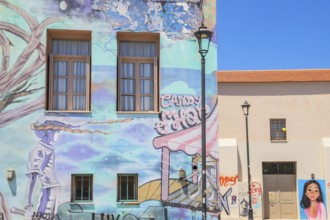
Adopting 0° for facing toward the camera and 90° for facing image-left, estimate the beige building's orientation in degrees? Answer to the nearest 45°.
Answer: approximately 0°

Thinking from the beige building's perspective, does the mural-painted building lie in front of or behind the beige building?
in front

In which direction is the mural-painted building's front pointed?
toward the camera

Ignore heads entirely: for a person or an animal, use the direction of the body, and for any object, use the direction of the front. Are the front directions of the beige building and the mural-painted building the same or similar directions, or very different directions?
same or similar directions

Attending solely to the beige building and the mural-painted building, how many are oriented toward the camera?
2

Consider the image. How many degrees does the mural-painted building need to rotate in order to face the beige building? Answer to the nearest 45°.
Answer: approximately 135° to its left
